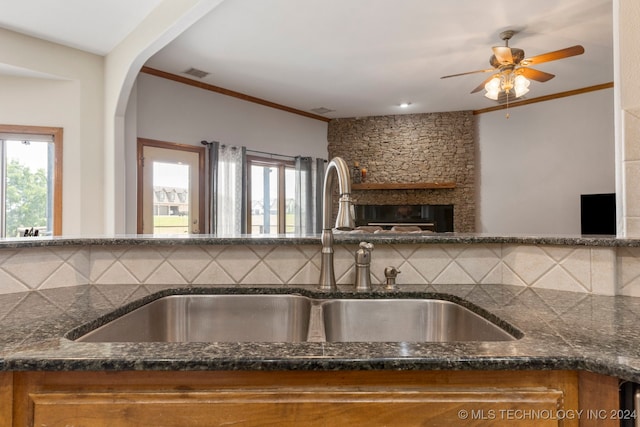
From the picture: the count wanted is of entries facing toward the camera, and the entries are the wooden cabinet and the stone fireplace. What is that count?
2

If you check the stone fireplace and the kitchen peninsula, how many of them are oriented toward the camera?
2

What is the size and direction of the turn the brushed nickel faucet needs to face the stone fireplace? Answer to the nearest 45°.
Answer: approximately 135° to its left

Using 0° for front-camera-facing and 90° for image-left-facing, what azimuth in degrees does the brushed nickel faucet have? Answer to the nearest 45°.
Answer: approximately 315°

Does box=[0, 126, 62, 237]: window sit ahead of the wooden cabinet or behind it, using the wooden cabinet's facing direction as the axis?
behind

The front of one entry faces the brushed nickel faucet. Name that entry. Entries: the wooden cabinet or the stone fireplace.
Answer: the stone fireplace

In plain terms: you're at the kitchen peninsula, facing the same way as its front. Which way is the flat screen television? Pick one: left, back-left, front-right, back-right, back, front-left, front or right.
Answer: back-left

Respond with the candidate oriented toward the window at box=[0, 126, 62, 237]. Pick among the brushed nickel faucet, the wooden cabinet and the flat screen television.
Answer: the flat screen television

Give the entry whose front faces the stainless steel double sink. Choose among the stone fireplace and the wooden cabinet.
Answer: the stone fireplace

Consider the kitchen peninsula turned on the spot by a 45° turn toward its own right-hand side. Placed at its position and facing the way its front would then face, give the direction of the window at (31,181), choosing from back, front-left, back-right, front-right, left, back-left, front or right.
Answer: right
